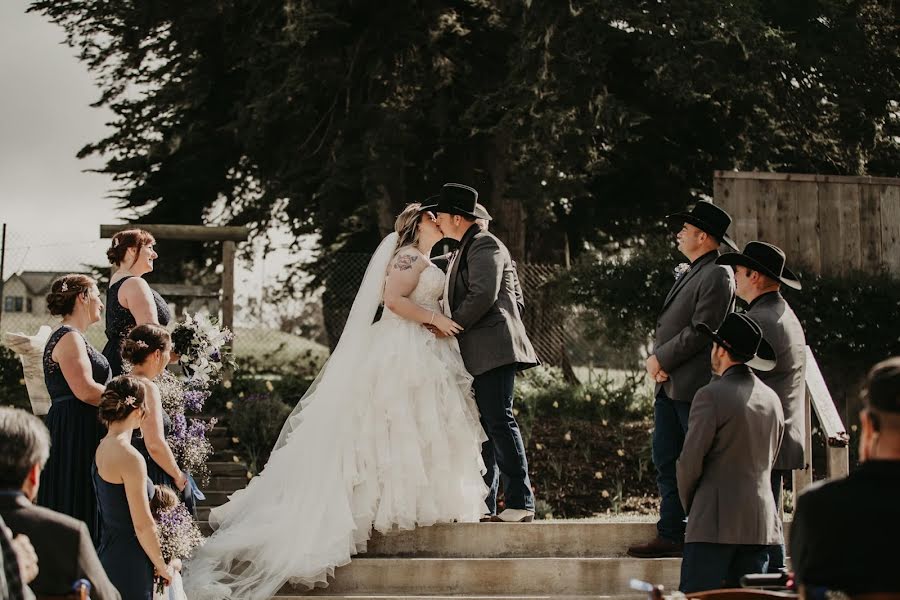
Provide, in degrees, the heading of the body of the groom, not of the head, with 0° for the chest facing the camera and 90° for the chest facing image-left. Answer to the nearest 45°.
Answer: approximately 90°

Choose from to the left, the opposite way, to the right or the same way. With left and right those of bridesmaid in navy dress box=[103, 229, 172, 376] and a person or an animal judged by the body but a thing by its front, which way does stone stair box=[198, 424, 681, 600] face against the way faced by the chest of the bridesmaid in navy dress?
to the right

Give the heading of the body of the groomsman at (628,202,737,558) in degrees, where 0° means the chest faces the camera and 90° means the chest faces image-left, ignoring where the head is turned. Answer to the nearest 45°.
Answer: approximately 90°

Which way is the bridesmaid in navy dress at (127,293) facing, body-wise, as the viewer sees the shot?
to the viewer's right

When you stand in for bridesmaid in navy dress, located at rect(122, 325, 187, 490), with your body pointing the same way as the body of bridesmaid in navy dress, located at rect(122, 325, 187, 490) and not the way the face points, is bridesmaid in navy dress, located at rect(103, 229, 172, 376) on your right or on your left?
on your left

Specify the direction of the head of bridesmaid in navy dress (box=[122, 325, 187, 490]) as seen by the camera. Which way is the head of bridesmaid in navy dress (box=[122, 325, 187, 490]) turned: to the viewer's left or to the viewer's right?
to the viewer's right

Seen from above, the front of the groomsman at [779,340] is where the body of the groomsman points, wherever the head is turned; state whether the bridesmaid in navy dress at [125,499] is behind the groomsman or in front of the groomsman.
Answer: in front

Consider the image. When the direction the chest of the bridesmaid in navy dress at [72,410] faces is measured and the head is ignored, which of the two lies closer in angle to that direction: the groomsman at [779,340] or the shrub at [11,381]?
the groomsman

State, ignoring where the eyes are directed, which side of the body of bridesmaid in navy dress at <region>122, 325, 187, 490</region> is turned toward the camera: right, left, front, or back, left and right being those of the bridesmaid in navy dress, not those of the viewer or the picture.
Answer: right

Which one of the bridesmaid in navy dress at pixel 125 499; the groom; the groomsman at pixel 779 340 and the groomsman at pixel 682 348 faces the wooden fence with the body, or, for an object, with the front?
the bridesmaid in navy dress

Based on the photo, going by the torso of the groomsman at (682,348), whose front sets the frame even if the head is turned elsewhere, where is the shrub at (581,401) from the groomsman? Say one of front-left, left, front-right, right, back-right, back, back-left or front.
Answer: right

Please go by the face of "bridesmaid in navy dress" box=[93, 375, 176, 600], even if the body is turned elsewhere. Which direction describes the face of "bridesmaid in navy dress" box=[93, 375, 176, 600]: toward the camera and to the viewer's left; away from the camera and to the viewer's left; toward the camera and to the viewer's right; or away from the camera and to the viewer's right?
away from the camera and to the viewer's right

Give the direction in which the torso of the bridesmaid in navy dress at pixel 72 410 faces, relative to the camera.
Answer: to the viewer's right

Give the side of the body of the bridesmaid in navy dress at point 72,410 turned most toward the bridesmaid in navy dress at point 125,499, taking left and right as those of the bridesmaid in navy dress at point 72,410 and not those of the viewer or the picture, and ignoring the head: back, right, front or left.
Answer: right

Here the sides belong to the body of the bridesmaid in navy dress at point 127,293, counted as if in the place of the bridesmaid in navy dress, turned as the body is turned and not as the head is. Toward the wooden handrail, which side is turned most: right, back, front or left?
front
